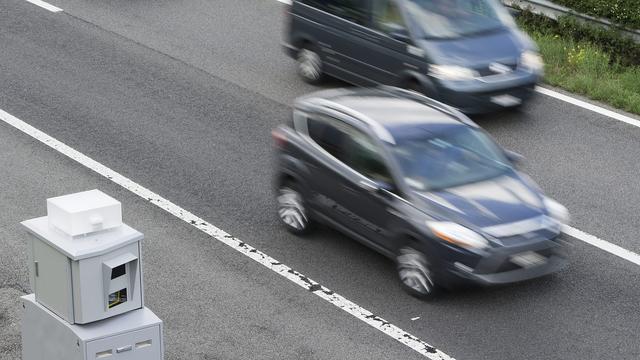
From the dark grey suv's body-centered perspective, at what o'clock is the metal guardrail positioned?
The metal guardrail is roughly at 8 o'clock from the dark grey suv.

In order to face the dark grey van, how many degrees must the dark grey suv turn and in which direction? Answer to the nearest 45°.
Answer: approximately 135° to its left

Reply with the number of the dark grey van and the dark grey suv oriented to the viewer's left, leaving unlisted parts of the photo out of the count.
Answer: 0

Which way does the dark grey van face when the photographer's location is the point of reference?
facing the viewer and to the right of the viewer

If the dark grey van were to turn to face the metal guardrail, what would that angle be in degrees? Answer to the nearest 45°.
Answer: approximately 90° to its left

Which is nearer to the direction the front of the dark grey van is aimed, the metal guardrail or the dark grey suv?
the dark grey suv
